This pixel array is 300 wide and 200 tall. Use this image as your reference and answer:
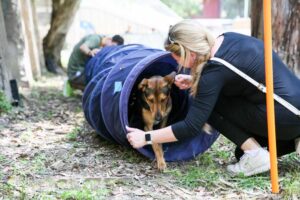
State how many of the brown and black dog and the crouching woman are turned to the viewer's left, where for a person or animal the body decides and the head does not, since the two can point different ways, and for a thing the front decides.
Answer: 1

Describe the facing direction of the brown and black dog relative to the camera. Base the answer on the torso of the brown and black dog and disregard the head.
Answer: toward the camera

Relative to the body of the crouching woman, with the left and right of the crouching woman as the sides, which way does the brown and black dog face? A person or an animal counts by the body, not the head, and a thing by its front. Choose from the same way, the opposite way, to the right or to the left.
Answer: to the left

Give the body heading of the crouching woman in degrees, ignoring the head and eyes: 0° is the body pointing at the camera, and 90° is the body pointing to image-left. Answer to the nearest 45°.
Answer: approximately 90°

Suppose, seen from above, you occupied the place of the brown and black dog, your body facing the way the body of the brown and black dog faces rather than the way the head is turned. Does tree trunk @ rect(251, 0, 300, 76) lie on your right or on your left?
on your left

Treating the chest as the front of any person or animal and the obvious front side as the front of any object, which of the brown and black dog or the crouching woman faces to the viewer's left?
the crouching woman

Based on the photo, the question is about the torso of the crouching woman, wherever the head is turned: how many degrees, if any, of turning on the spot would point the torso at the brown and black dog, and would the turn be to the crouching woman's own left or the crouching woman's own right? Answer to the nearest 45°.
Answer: approximately 45° to the crouching woman's own right

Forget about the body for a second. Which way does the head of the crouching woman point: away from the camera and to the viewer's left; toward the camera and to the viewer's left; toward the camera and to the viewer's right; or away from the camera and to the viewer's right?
away from the camera and to the viewer's left

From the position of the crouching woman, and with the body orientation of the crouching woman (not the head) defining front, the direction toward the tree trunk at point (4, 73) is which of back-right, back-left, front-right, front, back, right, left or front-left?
front-right

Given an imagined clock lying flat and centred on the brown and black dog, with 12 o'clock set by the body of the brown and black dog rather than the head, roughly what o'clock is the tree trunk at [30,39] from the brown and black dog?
The tree trunk is roughly at 5 o'clock from the brown and black dog.

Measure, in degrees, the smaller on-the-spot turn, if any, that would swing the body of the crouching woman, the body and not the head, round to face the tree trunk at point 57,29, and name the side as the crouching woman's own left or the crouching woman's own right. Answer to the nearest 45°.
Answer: approximately 45° to the crouching woman's own right
